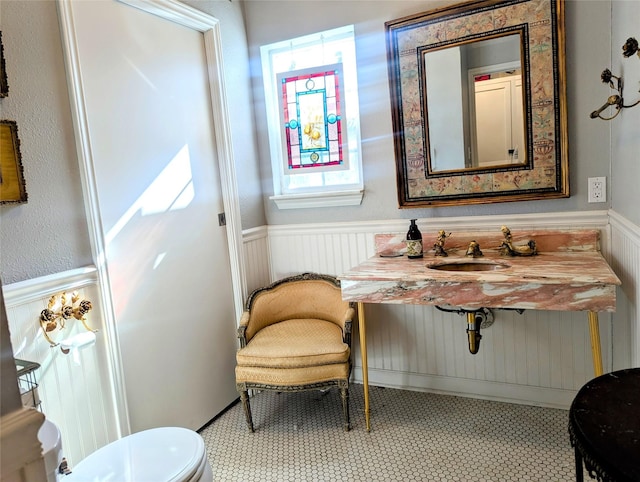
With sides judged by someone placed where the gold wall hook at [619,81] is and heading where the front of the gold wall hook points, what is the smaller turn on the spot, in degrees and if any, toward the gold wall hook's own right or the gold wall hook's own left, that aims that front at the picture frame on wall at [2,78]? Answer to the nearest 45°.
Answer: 0° — it already faces it

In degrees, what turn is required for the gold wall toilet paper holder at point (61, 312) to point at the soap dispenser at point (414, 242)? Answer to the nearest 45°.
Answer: approximately 45° to its left

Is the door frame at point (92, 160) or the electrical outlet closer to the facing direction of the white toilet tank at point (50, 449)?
the electrical outlet

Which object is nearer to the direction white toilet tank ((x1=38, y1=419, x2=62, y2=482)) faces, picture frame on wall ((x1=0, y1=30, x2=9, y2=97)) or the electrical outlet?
the electrical outlet

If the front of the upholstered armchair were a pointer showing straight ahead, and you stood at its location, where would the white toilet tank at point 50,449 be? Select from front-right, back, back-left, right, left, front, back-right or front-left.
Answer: front

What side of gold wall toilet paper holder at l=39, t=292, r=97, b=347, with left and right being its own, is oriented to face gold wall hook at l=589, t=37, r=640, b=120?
front

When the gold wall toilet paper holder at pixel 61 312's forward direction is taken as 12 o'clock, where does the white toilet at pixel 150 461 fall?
The white toilet is roughly at 1 o'clock from the gold wall toilet paper holder.

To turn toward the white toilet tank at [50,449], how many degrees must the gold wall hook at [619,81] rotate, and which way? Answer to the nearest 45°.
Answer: approximately 45° to its left

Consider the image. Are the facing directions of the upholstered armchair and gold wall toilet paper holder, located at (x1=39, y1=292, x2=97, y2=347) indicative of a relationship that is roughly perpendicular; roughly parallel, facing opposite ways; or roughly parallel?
roughly perpendicular

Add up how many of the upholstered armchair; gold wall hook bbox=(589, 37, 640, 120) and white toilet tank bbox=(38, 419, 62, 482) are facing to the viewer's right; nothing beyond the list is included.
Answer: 1

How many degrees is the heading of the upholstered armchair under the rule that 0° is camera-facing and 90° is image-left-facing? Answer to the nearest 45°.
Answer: approximately 0°

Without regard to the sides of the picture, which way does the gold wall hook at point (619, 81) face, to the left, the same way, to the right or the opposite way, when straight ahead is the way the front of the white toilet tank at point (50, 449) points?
the opposite way

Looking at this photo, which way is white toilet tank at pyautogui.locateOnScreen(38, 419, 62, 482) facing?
to the viewer's right

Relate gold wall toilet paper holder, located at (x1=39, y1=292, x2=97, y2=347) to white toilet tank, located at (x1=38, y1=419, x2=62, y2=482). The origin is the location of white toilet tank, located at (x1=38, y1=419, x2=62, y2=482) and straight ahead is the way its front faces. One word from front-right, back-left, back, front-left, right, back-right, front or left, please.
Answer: left

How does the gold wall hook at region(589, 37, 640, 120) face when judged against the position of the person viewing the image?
facing the viewer and to the left of the viewer

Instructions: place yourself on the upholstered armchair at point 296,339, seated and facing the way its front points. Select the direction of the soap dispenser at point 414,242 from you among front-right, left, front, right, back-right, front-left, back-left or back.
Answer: left

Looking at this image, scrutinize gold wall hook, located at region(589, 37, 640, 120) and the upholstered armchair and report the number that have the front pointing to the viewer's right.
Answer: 0

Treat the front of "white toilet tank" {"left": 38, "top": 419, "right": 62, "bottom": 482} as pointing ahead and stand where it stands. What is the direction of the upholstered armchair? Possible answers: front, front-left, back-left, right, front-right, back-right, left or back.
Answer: front-left

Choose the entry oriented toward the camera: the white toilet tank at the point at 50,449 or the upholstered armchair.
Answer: the upholstered armchair
